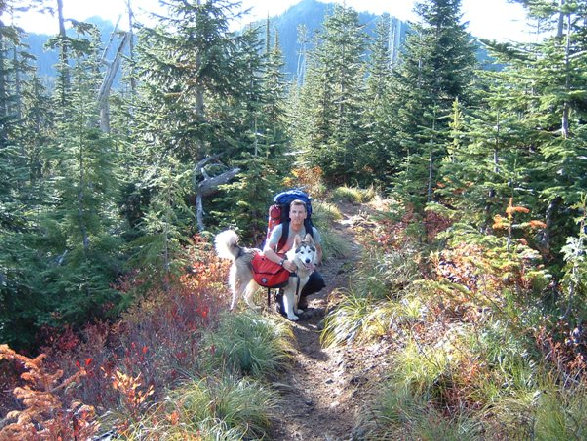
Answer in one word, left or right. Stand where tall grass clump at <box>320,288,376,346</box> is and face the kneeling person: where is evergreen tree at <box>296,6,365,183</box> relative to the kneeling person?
right

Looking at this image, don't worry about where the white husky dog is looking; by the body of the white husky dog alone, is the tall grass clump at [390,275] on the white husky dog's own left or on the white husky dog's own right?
on the white husky dog's own left

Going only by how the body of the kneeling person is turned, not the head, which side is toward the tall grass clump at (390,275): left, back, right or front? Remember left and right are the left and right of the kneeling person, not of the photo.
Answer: left

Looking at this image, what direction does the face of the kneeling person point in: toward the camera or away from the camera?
toward the camera

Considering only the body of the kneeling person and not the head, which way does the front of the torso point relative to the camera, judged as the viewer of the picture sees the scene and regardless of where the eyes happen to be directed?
toward the camera

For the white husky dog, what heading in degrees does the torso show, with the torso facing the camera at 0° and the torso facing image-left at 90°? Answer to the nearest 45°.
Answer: approximately 315°

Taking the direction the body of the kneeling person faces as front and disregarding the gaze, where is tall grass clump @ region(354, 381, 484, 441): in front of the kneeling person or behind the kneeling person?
in front

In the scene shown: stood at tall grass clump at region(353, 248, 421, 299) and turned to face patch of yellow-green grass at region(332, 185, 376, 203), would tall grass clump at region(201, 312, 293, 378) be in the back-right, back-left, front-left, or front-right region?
back-left

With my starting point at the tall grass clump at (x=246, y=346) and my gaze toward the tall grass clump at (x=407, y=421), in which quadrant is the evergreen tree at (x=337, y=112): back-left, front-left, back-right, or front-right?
back-left

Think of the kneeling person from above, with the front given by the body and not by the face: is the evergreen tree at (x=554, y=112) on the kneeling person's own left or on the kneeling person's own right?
on the kneeling person's own left

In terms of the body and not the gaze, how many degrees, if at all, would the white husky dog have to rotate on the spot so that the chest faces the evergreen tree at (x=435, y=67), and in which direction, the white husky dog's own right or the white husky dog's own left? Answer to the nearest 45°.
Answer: approximately 90° to the white husky dog's own left

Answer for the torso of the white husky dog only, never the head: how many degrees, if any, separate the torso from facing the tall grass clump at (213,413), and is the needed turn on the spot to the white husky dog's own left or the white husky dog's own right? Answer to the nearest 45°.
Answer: approximately 45° to the white husky dog's own right

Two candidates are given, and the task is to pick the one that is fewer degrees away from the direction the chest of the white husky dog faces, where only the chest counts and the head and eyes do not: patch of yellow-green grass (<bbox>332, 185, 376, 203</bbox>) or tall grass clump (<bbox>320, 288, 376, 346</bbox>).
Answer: the tall grass clump
